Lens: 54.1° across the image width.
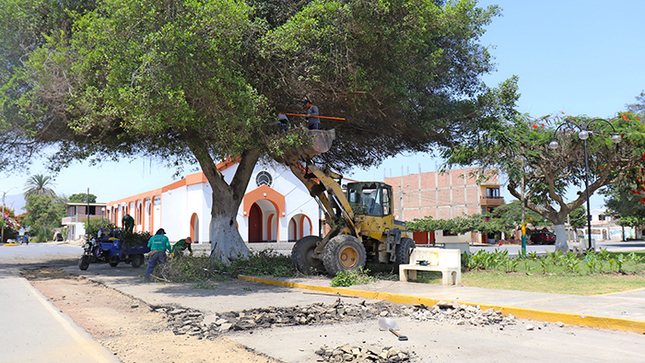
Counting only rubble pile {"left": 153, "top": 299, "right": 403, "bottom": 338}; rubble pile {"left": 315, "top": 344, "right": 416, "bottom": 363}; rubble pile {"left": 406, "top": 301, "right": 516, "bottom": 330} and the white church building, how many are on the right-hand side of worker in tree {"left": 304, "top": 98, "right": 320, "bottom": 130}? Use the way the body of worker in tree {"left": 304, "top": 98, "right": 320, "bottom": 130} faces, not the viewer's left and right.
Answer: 1

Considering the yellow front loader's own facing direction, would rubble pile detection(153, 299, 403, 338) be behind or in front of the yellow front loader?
in front

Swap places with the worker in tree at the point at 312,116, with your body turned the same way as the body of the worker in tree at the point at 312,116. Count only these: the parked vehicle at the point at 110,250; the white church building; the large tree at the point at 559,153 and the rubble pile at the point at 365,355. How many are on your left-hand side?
1

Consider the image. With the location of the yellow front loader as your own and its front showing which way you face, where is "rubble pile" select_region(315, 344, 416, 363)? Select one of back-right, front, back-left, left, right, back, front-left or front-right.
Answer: front-left

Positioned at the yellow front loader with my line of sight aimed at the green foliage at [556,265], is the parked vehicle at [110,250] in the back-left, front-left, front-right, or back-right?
back-left

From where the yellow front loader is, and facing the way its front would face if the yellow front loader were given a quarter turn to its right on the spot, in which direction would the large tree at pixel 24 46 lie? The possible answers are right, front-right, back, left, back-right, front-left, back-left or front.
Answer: front-left
